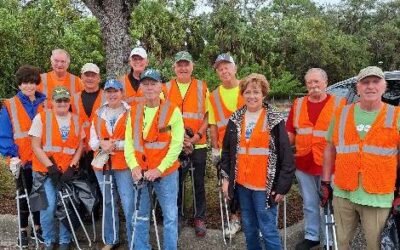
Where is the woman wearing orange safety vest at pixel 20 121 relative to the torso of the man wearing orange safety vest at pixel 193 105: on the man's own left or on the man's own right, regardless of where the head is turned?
on the man's own right

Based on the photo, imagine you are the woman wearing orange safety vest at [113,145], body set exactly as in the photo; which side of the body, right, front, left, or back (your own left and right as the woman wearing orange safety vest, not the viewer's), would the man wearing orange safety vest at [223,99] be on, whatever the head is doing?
left

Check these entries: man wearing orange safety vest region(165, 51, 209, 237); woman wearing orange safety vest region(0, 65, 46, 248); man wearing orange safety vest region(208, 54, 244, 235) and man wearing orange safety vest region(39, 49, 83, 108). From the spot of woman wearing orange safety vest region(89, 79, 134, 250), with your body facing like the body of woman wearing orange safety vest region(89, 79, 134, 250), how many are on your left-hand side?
2

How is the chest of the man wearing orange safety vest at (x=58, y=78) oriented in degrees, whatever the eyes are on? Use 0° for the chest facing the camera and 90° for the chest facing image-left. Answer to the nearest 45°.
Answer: approximately 0°

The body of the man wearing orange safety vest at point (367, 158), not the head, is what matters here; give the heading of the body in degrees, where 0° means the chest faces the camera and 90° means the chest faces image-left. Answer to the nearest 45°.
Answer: approximately 0°
